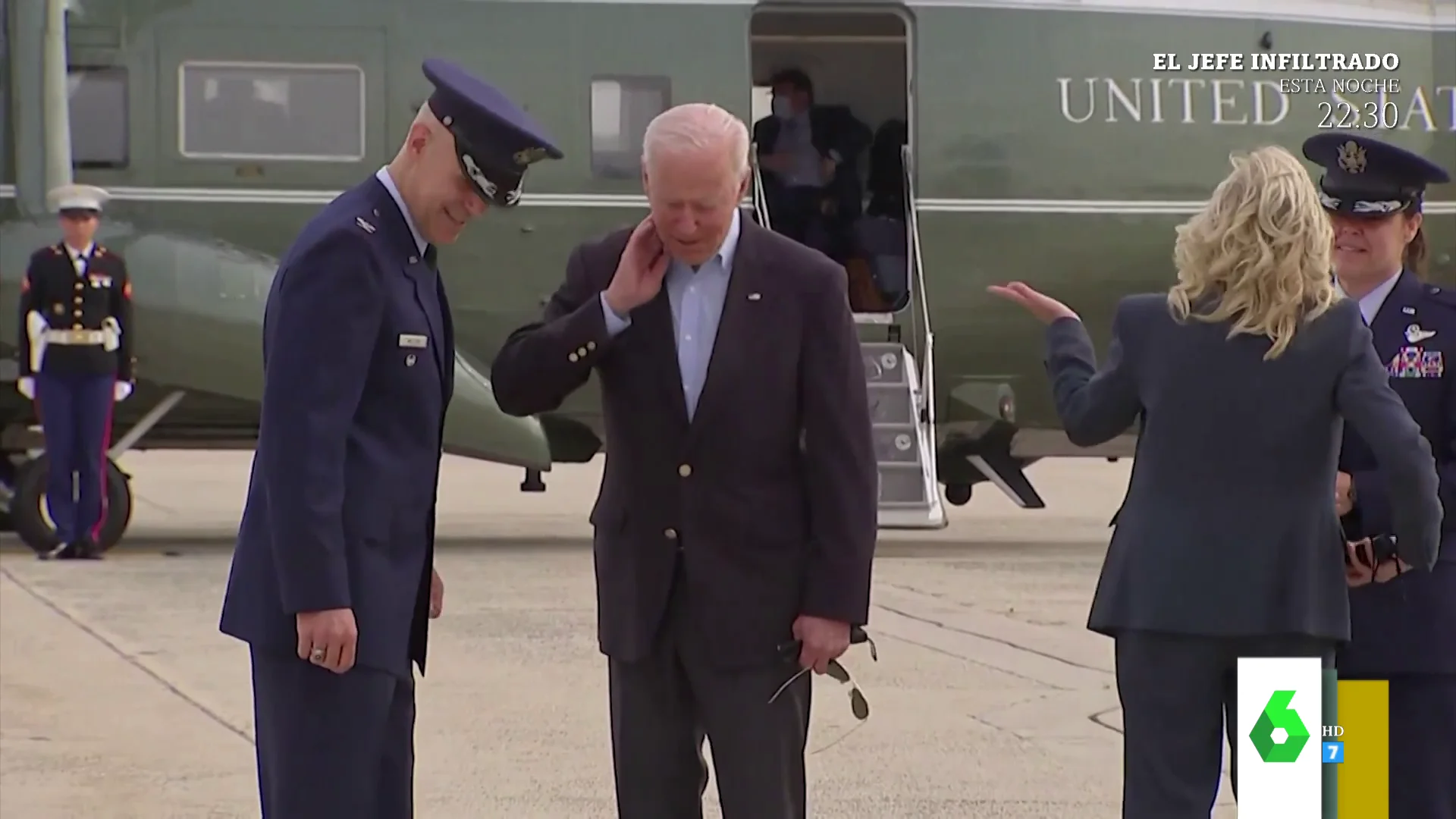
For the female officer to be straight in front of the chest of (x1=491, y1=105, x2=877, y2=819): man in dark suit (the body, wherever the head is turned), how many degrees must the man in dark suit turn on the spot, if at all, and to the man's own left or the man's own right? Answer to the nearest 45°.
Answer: approximately 90° to the man's own left

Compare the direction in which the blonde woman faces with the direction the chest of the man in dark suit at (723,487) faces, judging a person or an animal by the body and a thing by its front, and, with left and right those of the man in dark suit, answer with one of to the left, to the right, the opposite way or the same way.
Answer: the opposite way

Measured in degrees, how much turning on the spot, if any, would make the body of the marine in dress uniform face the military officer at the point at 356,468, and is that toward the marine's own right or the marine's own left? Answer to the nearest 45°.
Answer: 0° — they already face them

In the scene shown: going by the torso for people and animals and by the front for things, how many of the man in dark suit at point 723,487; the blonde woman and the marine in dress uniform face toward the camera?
2

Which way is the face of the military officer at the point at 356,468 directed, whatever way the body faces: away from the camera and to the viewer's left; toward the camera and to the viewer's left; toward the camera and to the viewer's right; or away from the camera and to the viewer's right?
toward the camera and to the viewer's right

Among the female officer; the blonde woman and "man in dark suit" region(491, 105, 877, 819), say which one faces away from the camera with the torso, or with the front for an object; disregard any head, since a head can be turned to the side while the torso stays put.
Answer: the blonde woman

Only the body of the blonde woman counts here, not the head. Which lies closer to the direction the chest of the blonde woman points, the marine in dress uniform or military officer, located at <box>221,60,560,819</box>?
the marine in dress uniform

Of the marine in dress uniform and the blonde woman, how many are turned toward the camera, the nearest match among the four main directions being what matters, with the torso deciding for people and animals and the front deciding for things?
1

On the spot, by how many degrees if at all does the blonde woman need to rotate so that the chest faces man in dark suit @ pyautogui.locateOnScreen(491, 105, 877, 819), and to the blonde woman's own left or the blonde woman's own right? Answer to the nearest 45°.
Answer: approximately 90° to the blonde woman's own left

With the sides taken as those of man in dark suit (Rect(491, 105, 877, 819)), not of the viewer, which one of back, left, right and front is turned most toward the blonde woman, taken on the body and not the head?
left

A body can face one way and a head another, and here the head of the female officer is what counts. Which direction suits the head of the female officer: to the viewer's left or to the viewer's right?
to the viewer's left

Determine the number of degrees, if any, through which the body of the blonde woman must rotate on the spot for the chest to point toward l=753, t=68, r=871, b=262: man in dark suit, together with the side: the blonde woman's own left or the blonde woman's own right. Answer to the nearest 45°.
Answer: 0° — they already face them

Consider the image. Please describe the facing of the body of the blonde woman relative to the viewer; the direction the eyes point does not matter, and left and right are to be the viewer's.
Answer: facing away from the viewer
